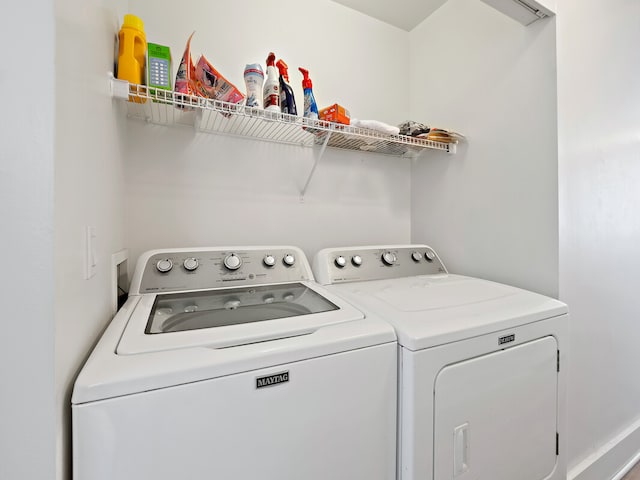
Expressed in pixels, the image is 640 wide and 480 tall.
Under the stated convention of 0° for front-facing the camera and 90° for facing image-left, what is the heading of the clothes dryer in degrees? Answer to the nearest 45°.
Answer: approximately 315°

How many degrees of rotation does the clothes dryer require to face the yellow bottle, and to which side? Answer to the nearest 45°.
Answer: approximately 135° to its right

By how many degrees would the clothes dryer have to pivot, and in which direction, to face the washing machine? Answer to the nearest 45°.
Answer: approximately 90° to its right
